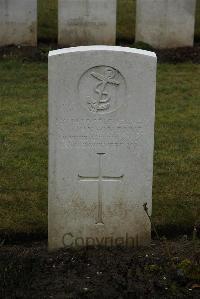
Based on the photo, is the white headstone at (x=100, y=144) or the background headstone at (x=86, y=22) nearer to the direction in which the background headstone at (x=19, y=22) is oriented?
the white headstone

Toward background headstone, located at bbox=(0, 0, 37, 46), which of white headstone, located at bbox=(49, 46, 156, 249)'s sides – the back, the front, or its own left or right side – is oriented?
back

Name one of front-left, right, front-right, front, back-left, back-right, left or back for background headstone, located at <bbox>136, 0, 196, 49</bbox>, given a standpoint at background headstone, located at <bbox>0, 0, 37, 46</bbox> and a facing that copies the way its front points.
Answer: left

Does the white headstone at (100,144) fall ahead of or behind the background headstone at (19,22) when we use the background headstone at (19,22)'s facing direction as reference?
ahead

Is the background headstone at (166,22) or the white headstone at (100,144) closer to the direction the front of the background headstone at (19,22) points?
the white headstone

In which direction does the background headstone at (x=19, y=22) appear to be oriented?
toward the camera

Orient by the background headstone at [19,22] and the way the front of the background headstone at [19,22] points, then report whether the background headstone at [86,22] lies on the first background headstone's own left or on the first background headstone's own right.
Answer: on the first background headstone's own left

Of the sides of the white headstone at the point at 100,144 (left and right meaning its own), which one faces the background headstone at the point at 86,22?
back

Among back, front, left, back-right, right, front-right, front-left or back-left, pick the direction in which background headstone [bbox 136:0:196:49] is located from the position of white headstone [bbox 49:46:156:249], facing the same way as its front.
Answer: back

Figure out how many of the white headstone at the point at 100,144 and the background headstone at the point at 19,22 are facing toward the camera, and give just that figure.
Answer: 2

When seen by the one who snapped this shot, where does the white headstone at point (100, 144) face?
facing the viewer
